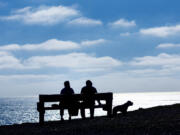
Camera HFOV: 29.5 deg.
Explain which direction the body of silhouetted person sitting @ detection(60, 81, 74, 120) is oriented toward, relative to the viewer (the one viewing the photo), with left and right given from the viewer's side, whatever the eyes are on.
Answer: facing away from the viewer

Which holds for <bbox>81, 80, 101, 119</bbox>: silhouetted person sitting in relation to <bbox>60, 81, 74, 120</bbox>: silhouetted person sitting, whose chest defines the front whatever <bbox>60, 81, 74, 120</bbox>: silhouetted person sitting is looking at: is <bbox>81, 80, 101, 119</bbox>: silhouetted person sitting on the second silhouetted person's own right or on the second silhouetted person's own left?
on the second silhouetted person's own right
